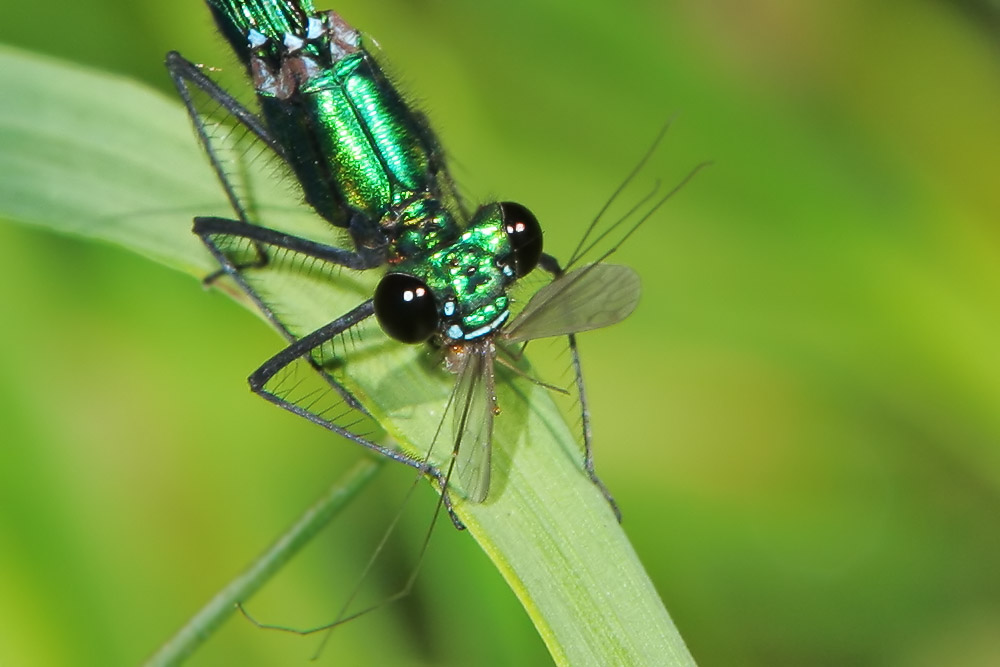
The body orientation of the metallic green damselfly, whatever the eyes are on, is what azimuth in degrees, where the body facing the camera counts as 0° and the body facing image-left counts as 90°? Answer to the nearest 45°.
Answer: approximately 315°
